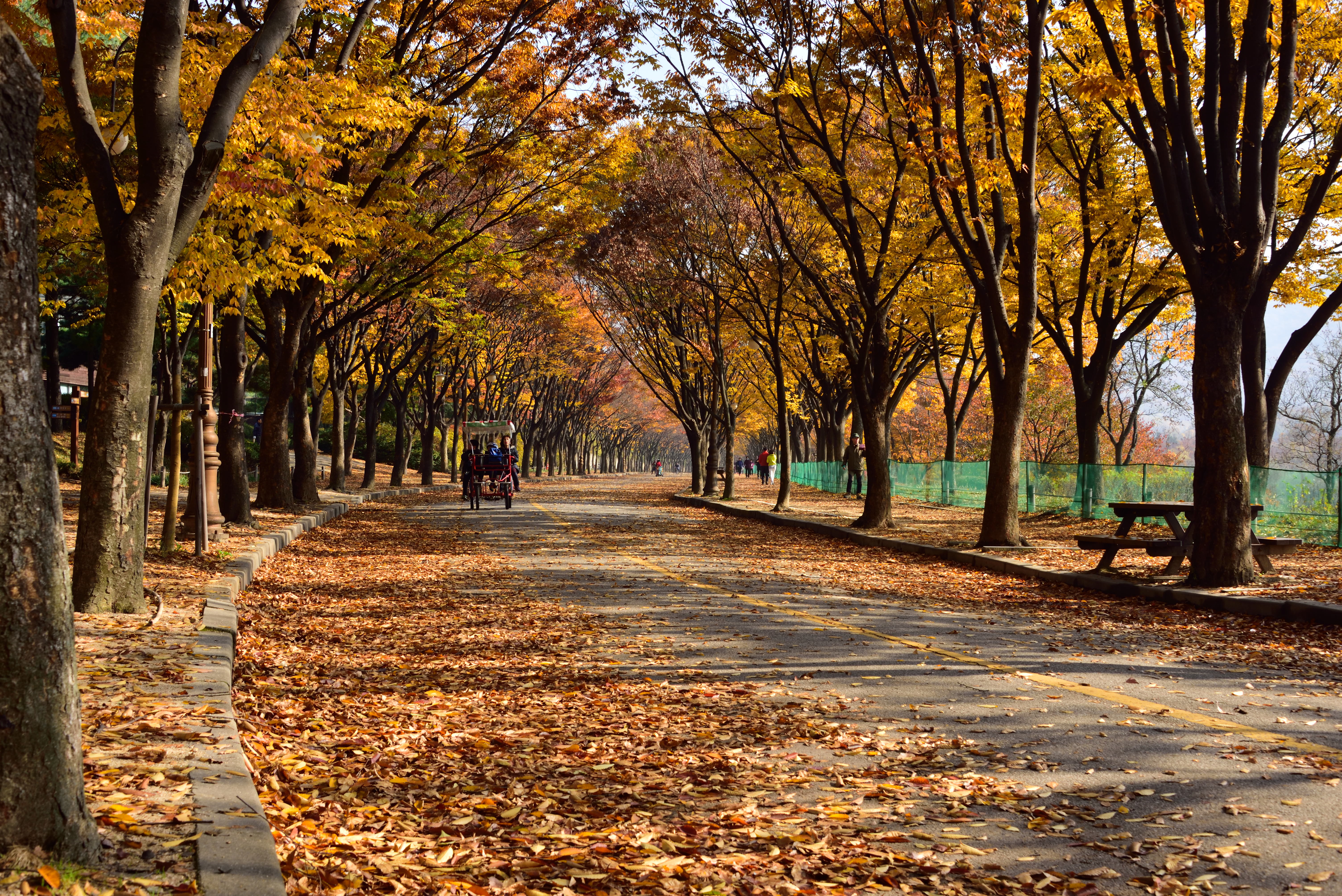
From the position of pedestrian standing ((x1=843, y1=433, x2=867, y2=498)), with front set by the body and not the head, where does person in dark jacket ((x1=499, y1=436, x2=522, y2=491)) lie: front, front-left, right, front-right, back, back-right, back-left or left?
front-right

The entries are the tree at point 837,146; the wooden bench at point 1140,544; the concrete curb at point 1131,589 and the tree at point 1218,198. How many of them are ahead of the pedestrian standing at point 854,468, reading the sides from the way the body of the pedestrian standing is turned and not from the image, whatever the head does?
4

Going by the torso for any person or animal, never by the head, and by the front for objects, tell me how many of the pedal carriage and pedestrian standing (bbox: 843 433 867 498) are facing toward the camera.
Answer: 2

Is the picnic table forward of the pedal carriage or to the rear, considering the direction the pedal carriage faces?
forward

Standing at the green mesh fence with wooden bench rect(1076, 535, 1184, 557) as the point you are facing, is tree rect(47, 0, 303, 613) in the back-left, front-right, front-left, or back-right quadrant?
front-right

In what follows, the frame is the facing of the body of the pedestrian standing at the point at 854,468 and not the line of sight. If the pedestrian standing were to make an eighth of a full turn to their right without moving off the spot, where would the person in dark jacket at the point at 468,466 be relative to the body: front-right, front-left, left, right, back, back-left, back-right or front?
front

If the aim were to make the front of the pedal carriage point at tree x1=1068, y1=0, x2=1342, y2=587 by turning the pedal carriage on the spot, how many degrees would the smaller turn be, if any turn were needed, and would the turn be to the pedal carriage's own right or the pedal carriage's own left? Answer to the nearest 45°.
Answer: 0° — it already faces it

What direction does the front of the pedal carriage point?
toward the camera

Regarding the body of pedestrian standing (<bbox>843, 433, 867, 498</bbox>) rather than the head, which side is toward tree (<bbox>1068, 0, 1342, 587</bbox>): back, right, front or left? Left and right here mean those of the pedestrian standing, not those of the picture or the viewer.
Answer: front

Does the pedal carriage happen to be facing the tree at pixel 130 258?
yes

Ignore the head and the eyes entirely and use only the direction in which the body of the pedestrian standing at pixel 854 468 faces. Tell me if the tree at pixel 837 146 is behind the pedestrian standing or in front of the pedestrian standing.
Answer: in front

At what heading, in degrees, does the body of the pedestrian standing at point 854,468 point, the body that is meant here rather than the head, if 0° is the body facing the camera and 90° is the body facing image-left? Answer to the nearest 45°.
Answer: approximately 0°

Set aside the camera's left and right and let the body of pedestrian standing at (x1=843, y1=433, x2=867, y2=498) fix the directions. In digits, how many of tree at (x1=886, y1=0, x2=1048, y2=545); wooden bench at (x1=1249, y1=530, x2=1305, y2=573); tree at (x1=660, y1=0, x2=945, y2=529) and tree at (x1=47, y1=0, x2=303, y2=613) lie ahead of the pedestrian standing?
4
